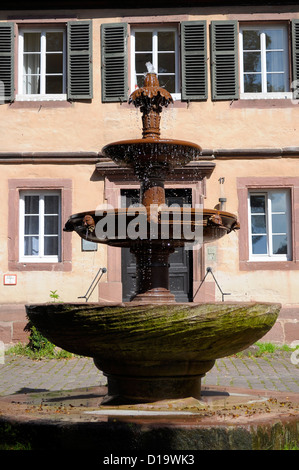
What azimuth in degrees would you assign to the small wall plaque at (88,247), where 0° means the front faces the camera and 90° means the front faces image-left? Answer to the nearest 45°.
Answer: approximately 0°

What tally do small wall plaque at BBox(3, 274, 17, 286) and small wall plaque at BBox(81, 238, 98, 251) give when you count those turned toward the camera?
2

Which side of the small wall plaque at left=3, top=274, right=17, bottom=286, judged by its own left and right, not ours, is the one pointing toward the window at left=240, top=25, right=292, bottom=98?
left

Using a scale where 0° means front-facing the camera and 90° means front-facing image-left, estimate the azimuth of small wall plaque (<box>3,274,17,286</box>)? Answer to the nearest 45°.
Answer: approximately 0°

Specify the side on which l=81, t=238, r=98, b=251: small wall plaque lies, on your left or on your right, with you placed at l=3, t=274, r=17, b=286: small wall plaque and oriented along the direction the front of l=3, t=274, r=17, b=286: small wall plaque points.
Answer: on your left

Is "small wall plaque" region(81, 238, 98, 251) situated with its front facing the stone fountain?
yes
